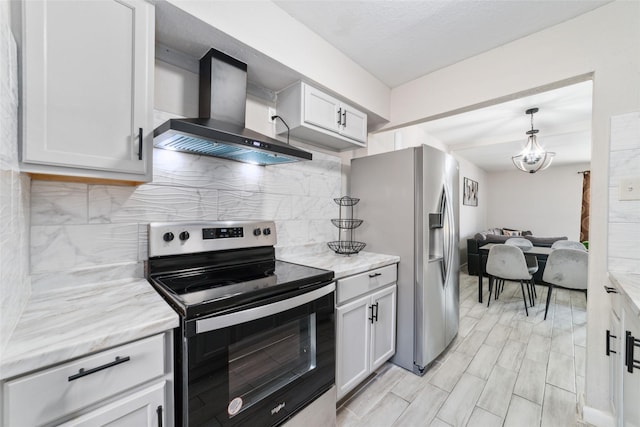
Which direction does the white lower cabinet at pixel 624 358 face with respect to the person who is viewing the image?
facing to the left of the viewer

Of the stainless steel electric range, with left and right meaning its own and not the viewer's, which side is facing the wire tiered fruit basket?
left

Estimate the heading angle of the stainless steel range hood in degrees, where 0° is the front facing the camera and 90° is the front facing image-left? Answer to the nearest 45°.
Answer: approximately 315°

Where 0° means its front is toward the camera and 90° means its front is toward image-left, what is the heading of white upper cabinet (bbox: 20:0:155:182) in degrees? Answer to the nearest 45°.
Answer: approximately 315°

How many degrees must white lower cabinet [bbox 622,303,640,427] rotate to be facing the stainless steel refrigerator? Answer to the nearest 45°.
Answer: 0° — it already faces it

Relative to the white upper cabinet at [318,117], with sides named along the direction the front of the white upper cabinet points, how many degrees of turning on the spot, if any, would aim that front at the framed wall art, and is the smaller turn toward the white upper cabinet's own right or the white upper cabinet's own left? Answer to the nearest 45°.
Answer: approximately 90° to the white upper cabinet's own left

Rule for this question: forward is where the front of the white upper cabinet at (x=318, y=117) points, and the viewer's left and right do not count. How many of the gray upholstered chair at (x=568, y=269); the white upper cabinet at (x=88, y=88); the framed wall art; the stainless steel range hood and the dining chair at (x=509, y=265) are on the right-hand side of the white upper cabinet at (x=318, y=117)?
2

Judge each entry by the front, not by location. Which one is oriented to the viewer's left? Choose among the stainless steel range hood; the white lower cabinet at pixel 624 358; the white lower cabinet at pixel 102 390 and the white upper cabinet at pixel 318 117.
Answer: the white lower cabinet at pixel 624 358

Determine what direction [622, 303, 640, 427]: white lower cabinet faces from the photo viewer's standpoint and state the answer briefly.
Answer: facing to the left of the viewer

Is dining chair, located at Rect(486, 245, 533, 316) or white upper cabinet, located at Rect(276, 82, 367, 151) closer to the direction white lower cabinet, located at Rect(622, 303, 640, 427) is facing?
the white upper cabinet

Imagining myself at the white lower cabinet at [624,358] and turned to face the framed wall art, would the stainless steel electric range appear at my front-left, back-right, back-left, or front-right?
back-left

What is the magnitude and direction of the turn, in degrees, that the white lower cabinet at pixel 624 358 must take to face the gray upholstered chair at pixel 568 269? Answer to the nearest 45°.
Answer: approximately 90° to its right

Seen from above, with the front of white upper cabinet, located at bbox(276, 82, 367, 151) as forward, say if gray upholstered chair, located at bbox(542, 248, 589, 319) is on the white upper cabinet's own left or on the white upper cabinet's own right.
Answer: on the white upper cabinet's own left
